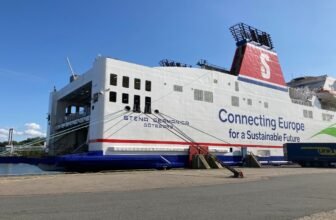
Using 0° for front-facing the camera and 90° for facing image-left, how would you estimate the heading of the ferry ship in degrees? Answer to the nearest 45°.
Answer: approximately 225°
